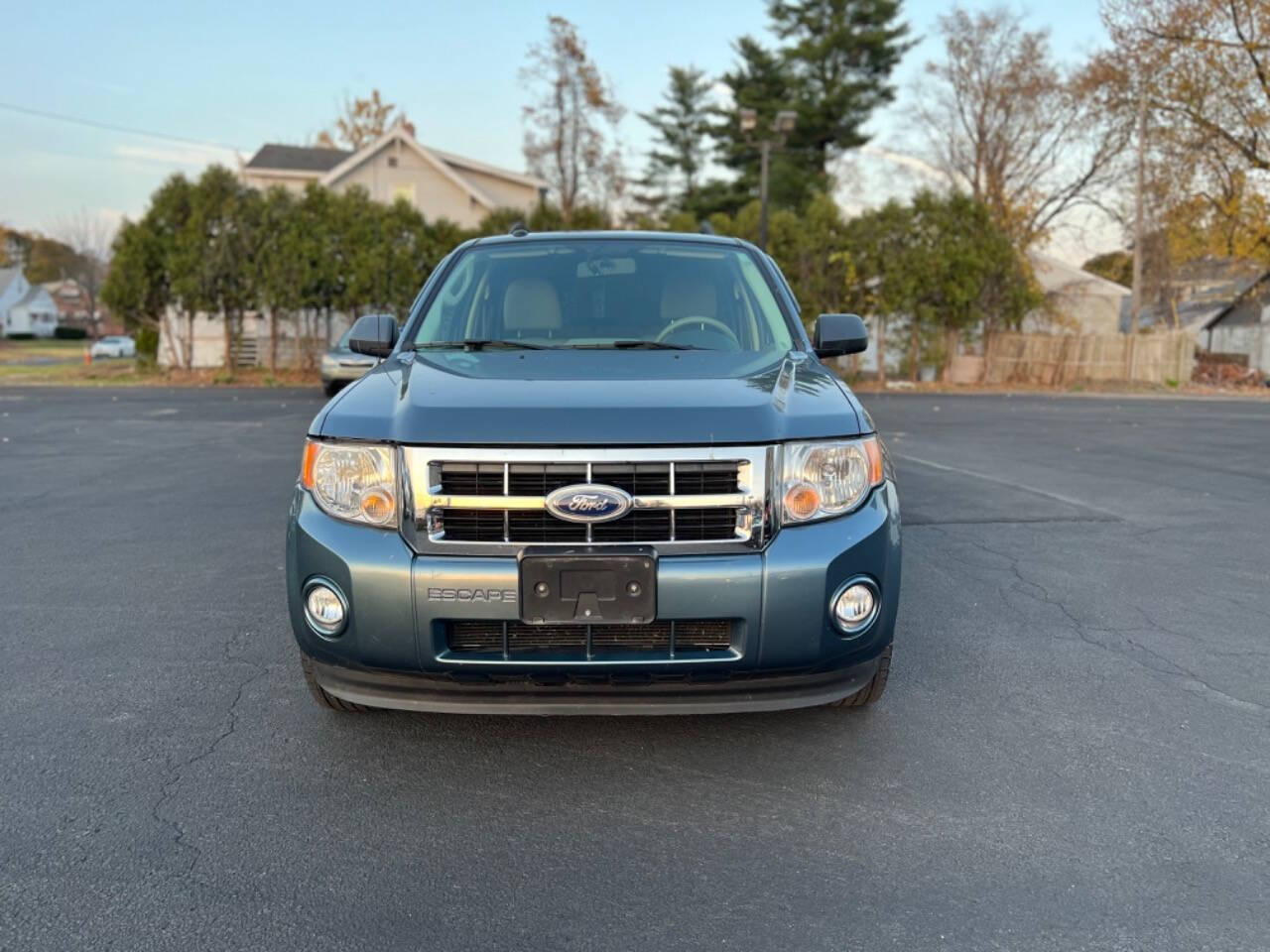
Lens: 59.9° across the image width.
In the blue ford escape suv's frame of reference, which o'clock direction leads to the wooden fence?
The wooden fence is roughly at 7 o'clock from the blue ford escape suv.

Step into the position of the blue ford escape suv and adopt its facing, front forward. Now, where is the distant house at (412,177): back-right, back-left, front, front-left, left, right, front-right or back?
back

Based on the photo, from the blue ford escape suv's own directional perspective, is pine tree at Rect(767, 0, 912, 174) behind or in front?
behind

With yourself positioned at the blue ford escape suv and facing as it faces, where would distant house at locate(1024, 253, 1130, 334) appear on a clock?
The distant house is roughly at 7 o'clock from the blue ford escape suv.

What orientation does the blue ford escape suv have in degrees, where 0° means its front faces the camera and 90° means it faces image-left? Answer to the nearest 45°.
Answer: approximately 0°

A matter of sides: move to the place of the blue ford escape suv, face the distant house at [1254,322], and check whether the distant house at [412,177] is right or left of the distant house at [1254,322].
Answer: left

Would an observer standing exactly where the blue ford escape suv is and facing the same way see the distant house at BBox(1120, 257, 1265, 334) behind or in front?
behind

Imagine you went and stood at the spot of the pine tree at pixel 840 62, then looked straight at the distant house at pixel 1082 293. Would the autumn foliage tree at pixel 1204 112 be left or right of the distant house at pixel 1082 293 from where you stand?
right

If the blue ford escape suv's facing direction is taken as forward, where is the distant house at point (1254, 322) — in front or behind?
behind

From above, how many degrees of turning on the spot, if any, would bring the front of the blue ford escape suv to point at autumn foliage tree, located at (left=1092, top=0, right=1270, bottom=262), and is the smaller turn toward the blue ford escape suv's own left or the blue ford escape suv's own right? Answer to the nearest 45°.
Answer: approximately 135° to the blue ford escape suv's own left
